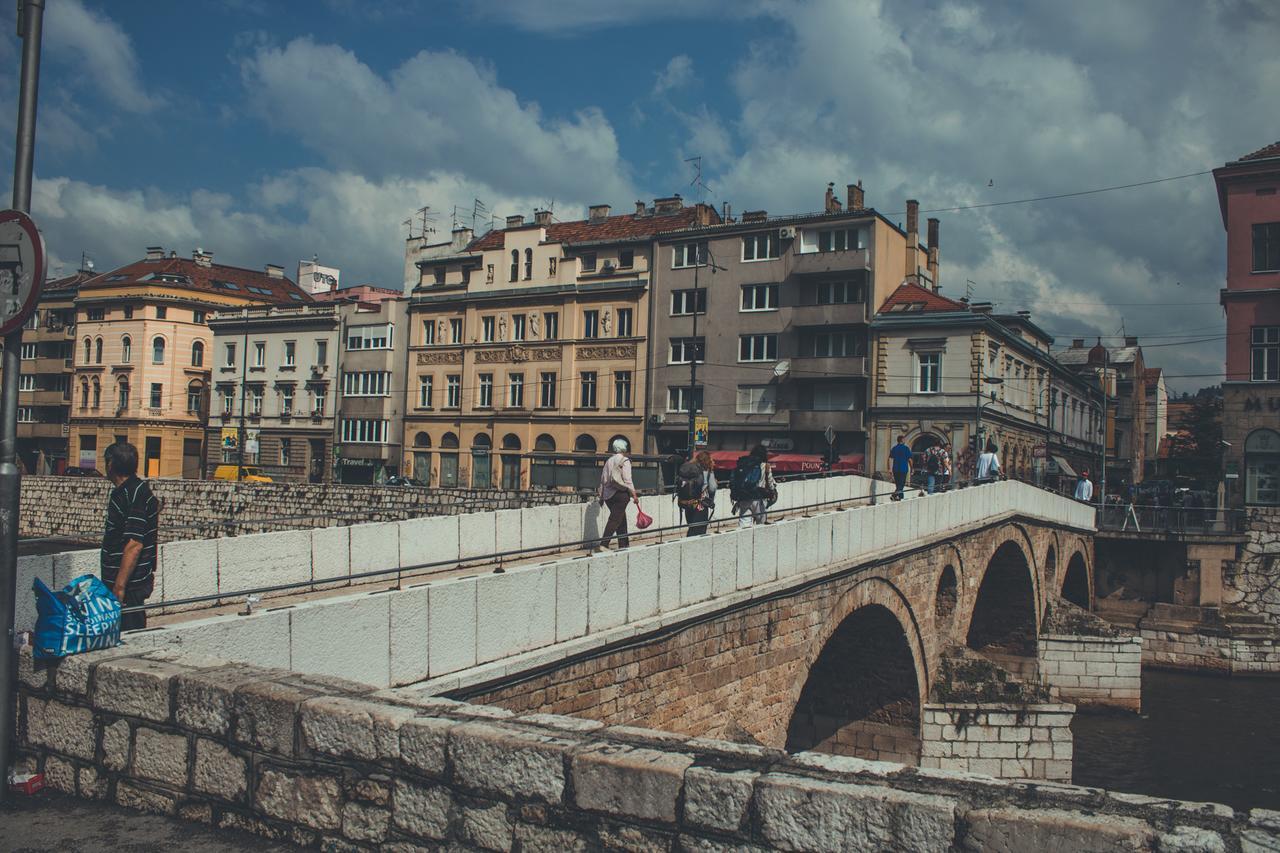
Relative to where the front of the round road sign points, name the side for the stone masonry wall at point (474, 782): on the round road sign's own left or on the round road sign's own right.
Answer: on the round road sign's own left

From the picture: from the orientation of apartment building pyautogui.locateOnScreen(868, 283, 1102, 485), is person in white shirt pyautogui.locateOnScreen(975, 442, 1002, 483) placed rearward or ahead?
ahead

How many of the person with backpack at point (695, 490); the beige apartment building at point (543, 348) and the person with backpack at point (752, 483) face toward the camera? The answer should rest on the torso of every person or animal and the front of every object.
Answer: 1

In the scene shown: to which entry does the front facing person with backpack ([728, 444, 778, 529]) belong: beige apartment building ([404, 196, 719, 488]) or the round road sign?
the beige apartment building

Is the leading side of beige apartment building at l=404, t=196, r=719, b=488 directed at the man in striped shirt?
yes

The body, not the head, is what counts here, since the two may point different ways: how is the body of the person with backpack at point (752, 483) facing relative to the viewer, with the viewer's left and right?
facing away from the viewer and to the right of the viewer

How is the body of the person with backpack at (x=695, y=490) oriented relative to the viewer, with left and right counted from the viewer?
facing away from the viewer and to the right of the viewer

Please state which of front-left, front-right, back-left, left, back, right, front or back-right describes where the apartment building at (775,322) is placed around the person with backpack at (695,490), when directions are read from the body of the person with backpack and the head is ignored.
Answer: front-left

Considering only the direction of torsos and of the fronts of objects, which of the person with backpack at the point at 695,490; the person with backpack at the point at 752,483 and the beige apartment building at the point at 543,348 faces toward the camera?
the beige apartment building

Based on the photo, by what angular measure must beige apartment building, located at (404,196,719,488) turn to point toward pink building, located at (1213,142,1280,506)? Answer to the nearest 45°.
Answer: approximately 45° to its left

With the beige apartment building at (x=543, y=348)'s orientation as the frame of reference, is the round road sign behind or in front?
in front

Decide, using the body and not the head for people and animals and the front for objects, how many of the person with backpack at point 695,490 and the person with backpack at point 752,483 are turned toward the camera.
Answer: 0

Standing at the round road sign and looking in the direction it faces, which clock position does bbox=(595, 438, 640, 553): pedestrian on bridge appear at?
The pedestrian on bridge is roughly at 6 o'clock from the round road sign.
